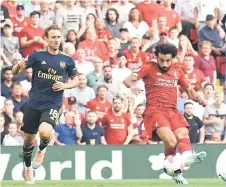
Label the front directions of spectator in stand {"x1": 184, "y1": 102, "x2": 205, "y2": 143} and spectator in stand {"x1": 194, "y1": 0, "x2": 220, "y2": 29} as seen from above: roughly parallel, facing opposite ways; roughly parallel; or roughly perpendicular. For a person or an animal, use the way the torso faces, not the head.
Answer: roughly parallel

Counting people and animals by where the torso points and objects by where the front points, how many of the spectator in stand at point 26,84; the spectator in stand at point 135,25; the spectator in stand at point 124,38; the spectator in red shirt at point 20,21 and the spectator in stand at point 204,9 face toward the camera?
5

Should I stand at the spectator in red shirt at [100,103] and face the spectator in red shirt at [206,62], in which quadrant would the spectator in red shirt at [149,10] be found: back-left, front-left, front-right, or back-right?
front-left

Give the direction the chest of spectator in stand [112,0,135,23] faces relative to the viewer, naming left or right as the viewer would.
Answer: facing the viewer

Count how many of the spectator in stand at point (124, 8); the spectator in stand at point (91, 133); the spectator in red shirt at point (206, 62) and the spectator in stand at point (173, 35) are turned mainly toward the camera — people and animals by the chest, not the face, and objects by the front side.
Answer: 4

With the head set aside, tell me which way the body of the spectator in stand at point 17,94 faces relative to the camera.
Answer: toward the camera

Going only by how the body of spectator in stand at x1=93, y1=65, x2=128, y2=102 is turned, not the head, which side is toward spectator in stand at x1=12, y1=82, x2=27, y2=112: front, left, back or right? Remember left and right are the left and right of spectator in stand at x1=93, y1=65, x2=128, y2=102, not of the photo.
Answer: right

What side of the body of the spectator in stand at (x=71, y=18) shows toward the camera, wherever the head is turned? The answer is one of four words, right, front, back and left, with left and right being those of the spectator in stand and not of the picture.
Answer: front

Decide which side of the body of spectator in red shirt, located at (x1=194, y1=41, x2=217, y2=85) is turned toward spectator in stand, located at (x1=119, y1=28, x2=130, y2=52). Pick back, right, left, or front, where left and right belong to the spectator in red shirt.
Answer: right

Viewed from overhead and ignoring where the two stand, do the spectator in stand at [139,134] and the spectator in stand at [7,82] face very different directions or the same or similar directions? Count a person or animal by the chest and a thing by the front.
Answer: same or similar directions

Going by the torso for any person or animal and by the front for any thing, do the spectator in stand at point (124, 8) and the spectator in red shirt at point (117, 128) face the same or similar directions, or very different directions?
same or similar directions

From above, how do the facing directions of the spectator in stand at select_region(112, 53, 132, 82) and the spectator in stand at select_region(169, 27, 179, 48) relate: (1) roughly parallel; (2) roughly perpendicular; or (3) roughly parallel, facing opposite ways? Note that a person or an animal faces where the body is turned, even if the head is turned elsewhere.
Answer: roughly parallel
